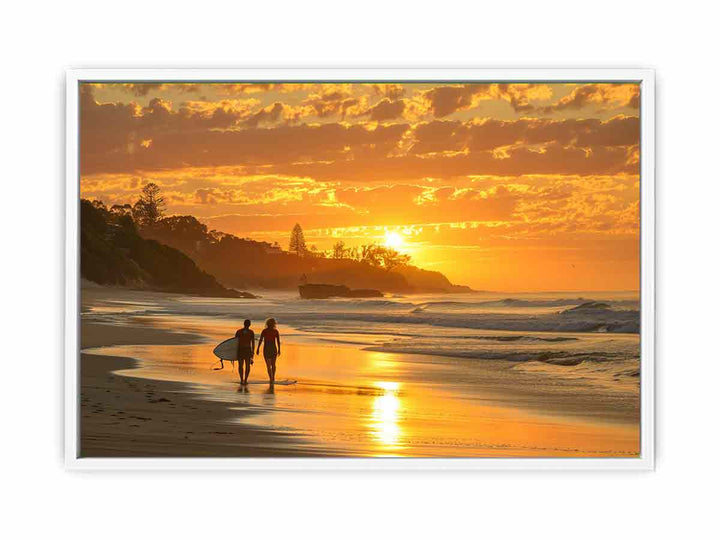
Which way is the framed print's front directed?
toward the camera
